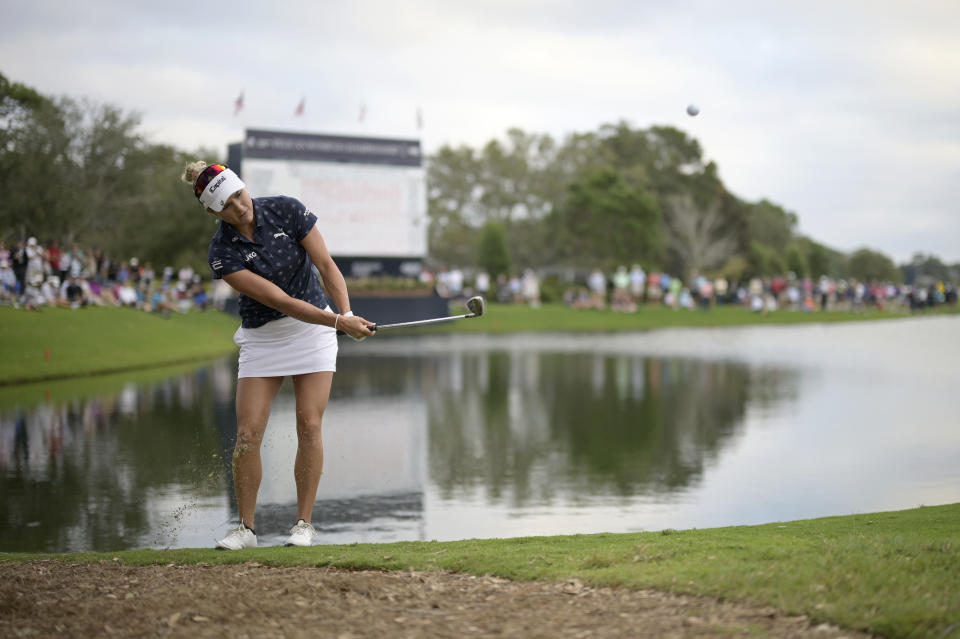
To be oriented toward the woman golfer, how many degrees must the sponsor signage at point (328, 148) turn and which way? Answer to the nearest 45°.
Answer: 0° — it already faces them

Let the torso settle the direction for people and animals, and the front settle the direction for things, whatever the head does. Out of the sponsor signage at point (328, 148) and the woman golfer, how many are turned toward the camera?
2

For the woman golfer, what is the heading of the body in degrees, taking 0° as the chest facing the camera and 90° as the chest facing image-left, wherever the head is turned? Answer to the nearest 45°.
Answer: approximately 0°

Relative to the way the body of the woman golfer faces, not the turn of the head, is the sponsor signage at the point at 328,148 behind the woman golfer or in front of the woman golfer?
behind
